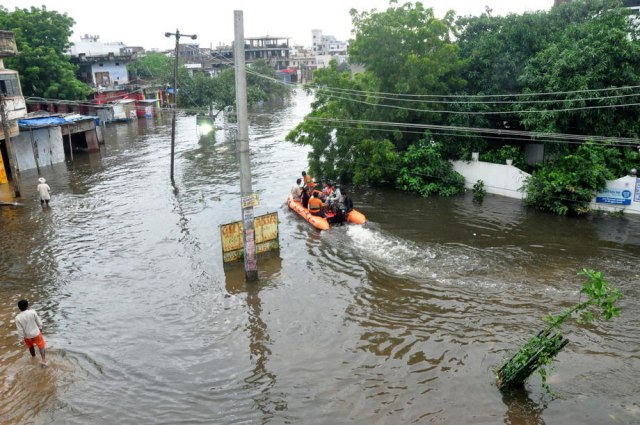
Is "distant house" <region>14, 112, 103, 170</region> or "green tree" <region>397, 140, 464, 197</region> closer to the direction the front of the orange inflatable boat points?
the distant house

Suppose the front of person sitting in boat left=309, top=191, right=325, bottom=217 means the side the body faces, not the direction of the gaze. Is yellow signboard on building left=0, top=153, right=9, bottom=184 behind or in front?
in front

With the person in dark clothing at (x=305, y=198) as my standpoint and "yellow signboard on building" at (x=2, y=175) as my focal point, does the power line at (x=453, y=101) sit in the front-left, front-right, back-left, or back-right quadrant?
back-right

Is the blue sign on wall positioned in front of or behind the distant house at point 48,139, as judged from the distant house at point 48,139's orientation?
in front

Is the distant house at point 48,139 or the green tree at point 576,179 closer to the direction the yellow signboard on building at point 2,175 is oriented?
the green tree

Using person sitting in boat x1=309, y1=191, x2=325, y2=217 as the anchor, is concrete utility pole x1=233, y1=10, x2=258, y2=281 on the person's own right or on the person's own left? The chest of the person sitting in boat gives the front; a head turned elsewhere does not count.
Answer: on the person's own left

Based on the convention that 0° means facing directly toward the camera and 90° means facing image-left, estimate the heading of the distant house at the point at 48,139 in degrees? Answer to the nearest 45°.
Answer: approximately 315°

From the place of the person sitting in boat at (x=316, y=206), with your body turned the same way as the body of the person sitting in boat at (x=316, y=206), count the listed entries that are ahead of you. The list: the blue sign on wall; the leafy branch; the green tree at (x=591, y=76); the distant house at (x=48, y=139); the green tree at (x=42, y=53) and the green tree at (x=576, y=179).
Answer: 2

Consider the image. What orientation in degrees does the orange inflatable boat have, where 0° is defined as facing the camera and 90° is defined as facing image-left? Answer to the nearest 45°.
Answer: approximately 135°

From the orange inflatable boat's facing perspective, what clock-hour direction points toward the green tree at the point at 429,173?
The green tree is roughly at 3 o'clock from the orange inflatable boat.

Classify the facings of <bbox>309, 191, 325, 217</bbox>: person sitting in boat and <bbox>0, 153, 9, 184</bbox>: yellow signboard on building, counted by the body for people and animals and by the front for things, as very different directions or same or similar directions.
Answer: very different directions

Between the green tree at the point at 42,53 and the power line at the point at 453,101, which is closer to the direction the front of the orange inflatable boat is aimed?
the green tree

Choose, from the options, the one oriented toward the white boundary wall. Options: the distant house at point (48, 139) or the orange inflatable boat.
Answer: the distant house
